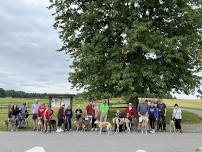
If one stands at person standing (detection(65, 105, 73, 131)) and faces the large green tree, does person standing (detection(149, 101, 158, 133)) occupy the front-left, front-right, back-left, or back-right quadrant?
front-right

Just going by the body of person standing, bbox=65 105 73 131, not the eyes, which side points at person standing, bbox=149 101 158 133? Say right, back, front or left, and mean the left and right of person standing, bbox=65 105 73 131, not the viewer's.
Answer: left

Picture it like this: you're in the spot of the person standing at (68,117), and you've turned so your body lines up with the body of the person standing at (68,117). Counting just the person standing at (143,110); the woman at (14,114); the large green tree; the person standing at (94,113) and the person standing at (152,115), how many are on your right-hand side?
1

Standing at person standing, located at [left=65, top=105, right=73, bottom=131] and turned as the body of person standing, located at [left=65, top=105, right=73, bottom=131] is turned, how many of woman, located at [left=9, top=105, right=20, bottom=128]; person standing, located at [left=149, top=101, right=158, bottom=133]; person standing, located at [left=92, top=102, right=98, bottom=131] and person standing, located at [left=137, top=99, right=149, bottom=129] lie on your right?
1

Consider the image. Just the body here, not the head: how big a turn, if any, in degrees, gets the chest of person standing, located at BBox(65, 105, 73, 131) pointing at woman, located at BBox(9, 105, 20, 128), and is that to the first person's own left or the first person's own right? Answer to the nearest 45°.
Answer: approximately 90° to the first person's own right

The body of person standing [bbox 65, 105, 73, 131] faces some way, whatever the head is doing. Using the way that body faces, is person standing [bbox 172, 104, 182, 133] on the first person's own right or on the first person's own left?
on the first person's own left

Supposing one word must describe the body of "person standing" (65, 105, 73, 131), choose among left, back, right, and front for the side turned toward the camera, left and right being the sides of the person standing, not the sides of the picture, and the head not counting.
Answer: front

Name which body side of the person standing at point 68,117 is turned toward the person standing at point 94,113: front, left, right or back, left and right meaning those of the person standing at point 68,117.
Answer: left

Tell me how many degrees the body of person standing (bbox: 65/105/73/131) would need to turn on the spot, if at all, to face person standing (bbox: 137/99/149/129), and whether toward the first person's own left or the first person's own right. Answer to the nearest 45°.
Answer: approximately 90° to the first person's own left

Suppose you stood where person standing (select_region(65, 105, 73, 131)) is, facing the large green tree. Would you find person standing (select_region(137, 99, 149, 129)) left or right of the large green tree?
right

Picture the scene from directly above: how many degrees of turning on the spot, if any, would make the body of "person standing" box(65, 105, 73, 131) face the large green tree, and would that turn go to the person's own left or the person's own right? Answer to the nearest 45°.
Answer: approximately 135° to the person's own left

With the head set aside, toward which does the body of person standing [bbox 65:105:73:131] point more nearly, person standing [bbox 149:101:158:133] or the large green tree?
the person standing
